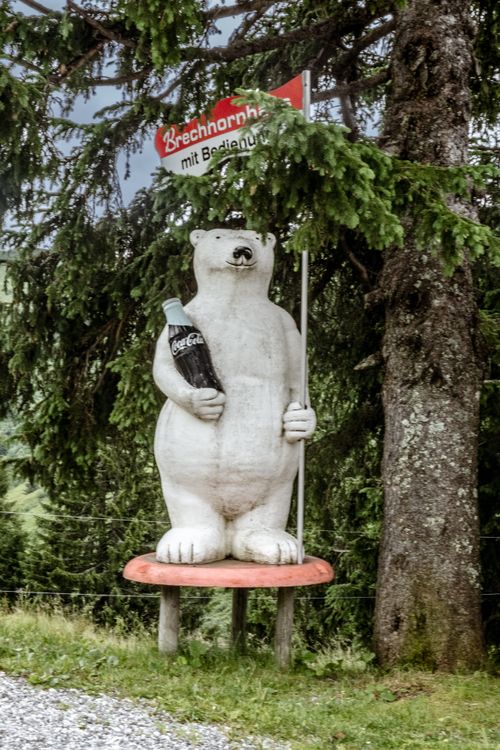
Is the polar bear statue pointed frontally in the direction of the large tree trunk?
no

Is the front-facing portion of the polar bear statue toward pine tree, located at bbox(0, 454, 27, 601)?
no

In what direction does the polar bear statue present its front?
toward the camera
